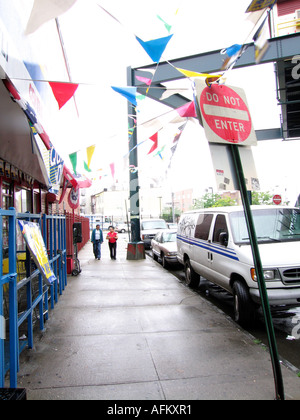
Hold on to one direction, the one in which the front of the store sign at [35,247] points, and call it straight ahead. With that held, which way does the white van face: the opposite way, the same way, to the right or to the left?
to the right

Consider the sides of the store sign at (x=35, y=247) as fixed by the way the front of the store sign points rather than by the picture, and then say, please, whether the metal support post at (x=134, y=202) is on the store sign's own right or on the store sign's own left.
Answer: on the store sign's own left

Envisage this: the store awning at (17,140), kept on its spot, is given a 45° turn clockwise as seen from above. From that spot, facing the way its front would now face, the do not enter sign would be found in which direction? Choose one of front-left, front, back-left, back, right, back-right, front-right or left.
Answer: front

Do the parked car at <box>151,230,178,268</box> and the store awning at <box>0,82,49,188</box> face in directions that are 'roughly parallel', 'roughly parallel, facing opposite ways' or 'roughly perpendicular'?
roughly perpendicular

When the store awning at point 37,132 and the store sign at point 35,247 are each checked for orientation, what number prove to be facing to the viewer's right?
2

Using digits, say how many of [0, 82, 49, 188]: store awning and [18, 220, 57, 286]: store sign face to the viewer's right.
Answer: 2

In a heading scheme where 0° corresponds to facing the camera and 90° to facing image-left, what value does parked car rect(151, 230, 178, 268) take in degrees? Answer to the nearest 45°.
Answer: approximately 315°

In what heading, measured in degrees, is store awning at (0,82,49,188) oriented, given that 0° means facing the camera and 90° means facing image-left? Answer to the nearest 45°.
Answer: approximately 270°

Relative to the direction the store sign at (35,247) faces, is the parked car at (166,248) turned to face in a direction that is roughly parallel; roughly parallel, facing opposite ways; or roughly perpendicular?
roughly perpendicular

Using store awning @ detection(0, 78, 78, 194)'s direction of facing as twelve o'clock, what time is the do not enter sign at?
The do not enter sign is roughly at 2 o'clock from the store awning.

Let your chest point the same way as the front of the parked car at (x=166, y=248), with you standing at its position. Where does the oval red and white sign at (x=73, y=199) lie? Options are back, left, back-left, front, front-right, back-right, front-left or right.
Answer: right

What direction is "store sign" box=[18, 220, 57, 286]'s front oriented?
to the viewer's right
